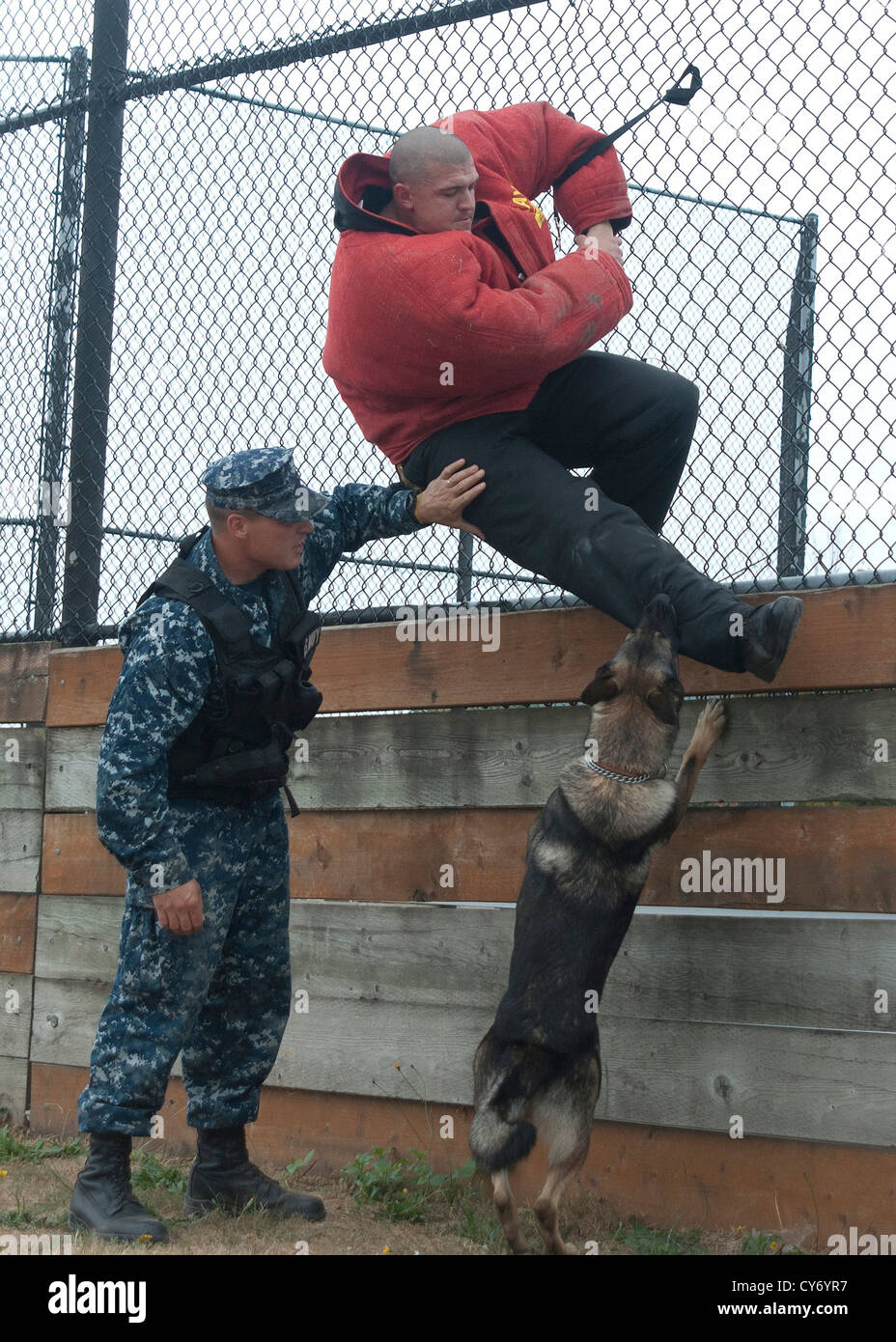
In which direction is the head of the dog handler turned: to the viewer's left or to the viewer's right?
to the viewer's right

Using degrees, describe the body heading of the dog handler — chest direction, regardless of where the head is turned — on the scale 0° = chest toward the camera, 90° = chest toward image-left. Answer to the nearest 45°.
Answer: approximately 315°

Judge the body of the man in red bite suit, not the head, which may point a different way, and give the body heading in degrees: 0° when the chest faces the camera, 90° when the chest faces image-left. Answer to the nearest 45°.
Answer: approximately 315°

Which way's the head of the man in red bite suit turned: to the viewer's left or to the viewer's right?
to the viewer's right
